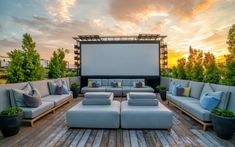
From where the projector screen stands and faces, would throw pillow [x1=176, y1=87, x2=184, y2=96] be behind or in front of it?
in front

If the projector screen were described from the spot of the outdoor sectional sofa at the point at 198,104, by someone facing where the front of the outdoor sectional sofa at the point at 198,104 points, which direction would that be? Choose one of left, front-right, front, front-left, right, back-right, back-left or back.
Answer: right

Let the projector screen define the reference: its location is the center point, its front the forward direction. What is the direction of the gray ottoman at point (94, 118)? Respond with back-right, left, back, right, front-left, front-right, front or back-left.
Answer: front

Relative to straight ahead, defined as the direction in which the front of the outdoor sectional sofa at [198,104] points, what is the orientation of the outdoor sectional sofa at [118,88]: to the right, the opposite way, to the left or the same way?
to the left

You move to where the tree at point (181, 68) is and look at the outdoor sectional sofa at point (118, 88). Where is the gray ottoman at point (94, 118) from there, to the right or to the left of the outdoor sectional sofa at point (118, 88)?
left

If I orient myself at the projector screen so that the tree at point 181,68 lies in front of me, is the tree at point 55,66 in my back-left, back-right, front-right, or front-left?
back-right

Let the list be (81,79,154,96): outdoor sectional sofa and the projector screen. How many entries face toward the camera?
2

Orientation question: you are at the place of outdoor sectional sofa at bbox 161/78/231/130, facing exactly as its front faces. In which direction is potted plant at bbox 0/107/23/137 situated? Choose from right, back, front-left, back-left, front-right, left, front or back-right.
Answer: front

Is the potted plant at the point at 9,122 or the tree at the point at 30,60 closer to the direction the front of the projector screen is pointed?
the potted plant

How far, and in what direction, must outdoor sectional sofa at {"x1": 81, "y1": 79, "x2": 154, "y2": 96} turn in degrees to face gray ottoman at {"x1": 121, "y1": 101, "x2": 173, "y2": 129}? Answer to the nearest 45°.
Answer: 0° — it already faces it

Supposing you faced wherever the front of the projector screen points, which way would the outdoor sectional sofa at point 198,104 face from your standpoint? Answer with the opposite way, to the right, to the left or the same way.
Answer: to the right

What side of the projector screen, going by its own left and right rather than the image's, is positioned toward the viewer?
front

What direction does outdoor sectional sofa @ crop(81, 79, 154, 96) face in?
toward the camera

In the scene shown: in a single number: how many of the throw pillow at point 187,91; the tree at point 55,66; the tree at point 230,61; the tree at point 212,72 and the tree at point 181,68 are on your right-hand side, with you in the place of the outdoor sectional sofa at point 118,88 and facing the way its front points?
1
